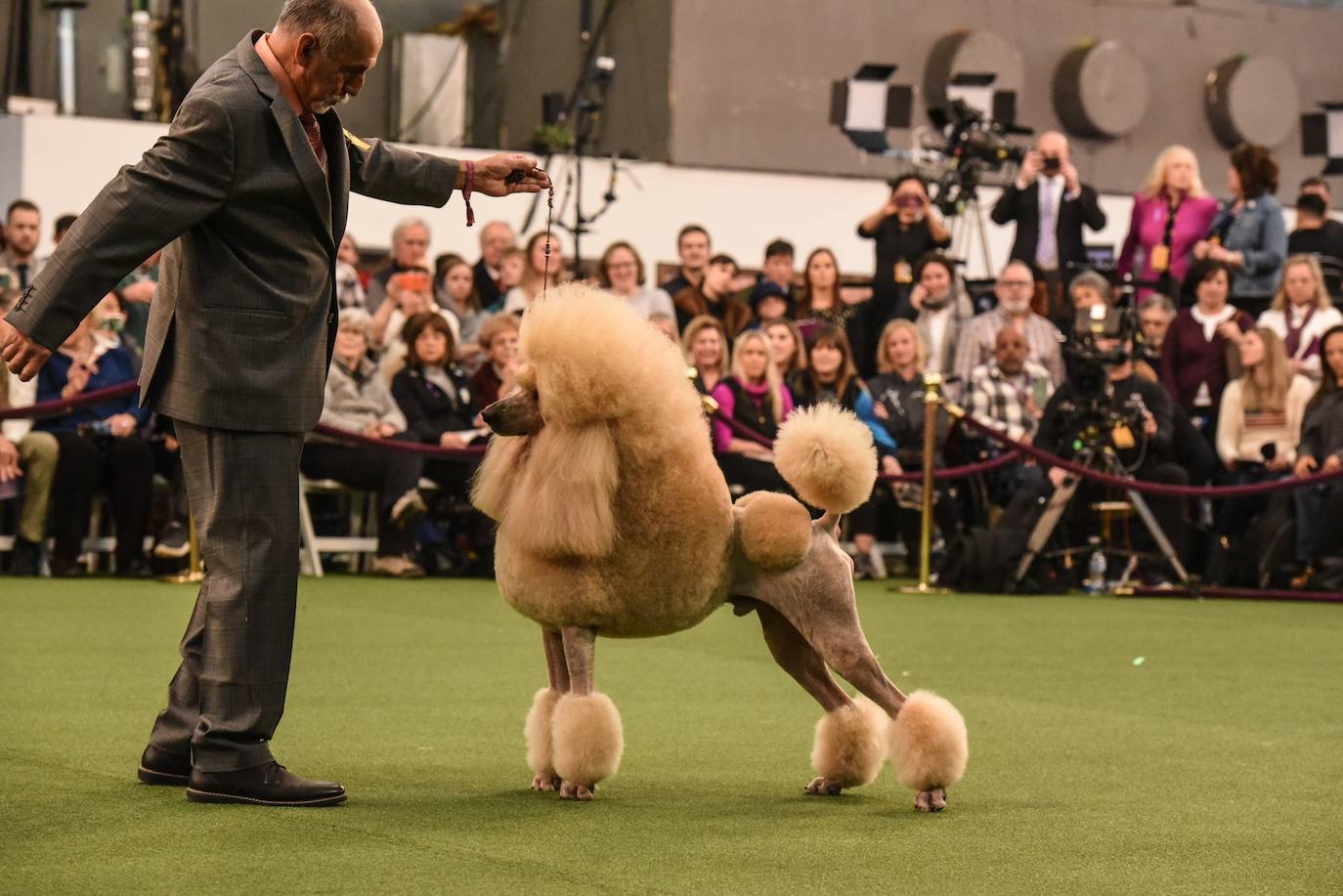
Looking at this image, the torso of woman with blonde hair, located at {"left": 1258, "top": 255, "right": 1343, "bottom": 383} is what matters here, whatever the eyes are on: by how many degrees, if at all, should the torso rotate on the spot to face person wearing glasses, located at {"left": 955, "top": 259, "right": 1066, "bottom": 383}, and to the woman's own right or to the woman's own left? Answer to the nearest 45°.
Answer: approximately 90° to the woman's own right

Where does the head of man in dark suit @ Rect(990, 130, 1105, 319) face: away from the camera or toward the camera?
toward the camera

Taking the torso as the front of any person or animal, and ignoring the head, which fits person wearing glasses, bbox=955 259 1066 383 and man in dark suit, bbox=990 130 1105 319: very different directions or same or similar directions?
same or similar directions

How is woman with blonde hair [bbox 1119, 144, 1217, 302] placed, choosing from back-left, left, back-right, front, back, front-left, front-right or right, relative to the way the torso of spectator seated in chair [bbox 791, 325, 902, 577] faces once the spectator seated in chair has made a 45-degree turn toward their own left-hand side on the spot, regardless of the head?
left

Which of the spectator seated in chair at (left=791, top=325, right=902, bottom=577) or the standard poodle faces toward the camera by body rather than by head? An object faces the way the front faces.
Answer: the spectator seated in chair

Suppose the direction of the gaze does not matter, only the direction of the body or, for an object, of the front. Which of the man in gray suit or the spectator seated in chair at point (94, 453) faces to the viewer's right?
the man in gray suit

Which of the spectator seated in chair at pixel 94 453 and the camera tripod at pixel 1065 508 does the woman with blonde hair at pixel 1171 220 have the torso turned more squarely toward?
the camera tripod

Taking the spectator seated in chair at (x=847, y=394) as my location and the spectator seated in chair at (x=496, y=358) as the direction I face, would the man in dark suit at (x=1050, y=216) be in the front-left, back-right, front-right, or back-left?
back-right

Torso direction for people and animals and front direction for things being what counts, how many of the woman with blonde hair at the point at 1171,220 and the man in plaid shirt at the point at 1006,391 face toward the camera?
2

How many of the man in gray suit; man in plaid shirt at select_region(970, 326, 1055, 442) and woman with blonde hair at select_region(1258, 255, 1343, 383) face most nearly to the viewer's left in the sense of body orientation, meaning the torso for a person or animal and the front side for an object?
0

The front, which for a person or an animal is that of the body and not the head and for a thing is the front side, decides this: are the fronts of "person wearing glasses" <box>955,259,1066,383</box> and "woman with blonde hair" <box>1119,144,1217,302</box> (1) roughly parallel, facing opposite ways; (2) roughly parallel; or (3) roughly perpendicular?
roughly parallel

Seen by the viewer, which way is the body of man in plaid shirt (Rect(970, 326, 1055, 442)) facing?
toward the camera

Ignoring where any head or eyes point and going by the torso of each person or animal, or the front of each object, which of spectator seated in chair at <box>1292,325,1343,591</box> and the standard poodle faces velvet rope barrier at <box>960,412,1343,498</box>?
the spectator seated in chair

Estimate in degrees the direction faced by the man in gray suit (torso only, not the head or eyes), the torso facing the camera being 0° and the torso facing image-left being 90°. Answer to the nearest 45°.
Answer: approximately 270°

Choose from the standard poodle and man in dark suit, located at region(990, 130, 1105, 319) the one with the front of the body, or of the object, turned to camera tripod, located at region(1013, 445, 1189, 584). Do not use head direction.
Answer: the man in dark suit

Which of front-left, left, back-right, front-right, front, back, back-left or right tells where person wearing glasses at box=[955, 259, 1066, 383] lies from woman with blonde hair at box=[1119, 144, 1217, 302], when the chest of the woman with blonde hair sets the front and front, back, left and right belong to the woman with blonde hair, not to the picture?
front-right

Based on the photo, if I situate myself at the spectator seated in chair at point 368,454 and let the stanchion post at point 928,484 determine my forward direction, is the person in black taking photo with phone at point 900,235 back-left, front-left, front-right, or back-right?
front-left

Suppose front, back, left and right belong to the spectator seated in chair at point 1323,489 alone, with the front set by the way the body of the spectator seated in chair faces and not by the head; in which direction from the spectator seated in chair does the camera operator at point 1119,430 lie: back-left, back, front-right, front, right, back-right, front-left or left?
front-right

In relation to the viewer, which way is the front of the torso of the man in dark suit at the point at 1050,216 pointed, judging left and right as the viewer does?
facing the viewer
